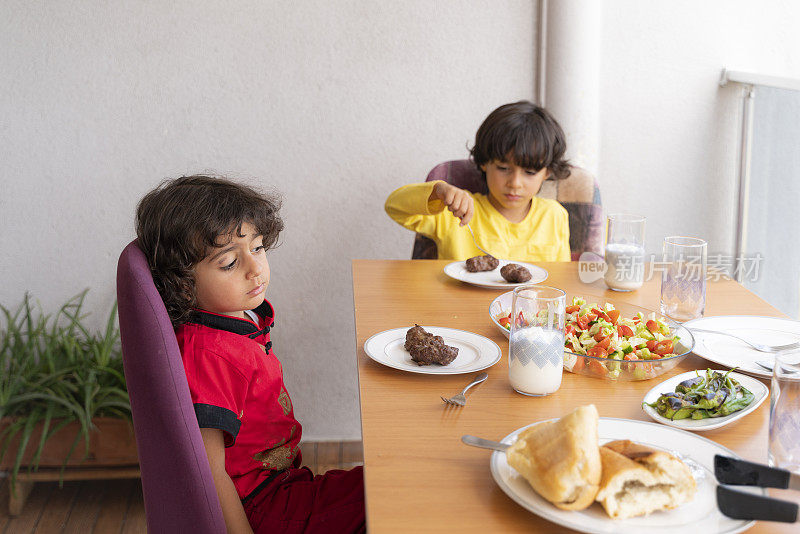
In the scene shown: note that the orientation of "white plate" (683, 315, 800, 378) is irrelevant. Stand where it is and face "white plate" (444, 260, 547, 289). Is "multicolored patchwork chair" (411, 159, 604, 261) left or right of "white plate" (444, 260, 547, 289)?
right

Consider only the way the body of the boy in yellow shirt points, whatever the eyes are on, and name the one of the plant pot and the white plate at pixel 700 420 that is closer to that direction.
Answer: the white plate

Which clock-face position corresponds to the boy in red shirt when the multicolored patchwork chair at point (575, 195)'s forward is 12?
The boy in red shirt is roughly at 1 o'clock from the multicolored patchwork chair.

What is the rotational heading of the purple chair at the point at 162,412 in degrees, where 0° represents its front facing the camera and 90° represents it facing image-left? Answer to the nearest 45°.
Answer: approximately 270°

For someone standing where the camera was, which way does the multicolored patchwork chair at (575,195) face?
facing the viewer

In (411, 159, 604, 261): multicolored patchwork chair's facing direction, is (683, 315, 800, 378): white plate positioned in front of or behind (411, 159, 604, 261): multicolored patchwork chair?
in front

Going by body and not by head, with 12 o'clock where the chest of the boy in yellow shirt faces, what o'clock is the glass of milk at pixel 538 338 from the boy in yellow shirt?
The glass of milk is roughly at 12 o'clock from the boy in yellow shirt.

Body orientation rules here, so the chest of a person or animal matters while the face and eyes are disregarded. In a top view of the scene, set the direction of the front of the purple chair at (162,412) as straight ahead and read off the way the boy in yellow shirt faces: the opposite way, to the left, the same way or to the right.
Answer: to the right

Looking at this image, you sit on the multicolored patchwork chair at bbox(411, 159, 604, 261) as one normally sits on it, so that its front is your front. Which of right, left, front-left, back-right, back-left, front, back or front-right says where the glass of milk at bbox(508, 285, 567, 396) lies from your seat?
front

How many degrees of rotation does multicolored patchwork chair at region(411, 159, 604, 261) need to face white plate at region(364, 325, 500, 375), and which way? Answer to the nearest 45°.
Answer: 0° — it already faces it

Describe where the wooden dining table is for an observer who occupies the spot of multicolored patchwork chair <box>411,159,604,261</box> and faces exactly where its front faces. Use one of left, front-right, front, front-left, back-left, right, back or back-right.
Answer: front

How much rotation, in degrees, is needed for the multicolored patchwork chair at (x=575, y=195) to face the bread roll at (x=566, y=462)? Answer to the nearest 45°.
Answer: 0° — it already faces it

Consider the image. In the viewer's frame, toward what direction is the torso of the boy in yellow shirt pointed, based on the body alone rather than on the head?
toward the camera

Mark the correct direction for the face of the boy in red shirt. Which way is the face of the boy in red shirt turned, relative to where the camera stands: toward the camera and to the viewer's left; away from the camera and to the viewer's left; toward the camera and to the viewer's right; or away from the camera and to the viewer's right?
toward the camera and to the viewer's right
